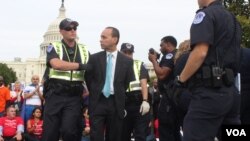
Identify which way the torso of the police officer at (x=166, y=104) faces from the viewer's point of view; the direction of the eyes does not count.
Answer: to the viewer's left

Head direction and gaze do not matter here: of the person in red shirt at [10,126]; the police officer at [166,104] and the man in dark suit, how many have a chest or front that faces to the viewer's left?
1

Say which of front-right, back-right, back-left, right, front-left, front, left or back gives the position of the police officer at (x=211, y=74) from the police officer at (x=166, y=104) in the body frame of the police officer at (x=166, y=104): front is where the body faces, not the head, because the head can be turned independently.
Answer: left

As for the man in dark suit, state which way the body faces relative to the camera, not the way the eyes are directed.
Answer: toward the camera

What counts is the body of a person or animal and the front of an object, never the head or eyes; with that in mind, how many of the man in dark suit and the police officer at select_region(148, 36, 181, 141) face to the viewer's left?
1

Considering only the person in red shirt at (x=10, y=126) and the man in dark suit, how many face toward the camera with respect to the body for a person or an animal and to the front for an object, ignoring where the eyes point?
2

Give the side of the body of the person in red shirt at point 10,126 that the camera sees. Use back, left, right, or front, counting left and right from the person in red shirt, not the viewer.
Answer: front

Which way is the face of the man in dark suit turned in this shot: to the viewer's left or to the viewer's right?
to the viewer's left
